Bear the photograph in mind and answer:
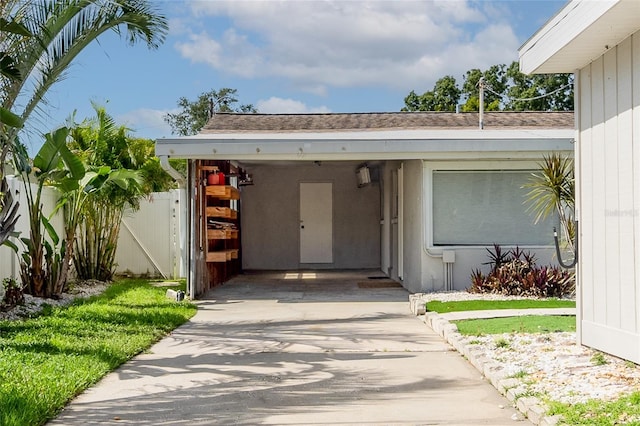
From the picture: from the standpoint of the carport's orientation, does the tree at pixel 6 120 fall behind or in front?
in front

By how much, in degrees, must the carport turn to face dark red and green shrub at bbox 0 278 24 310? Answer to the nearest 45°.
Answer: approximately 45° to its right

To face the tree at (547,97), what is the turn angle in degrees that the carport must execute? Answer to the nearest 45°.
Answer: approximately 135° to its left

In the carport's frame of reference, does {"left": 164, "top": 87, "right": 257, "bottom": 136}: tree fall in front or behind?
behind

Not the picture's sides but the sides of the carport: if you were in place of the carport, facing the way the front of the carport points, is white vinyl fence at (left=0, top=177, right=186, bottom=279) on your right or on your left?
on your right

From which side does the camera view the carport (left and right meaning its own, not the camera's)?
front

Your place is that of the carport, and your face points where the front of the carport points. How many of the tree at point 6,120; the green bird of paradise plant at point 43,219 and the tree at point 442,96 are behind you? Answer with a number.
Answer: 1

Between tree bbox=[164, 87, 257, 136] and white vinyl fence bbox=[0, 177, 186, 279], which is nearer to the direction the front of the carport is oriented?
the white vinyl fence

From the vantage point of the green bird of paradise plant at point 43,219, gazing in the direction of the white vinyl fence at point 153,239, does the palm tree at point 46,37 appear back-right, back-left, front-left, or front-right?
back-right

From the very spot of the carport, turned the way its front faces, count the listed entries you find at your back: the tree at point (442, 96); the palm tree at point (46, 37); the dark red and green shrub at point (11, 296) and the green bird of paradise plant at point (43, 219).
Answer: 1

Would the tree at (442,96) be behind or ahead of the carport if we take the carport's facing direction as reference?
behind

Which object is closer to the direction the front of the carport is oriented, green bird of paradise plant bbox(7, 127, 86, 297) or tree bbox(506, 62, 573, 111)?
the green bird of paradise plant

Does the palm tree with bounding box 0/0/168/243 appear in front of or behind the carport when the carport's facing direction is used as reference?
in front
